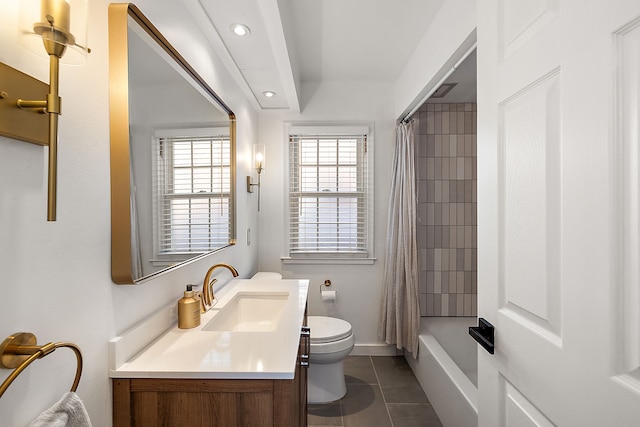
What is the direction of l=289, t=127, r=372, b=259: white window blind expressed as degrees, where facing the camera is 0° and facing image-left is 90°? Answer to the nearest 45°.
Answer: approximately 0°

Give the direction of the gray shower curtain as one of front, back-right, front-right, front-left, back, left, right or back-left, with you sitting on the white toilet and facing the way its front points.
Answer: front-left

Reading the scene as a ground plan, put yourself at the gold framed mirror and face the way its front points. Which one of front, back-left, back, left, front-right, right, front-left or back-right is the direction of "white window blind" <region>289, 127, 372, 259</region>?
front-left

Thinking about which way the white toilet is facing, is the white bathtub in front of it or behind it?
in front

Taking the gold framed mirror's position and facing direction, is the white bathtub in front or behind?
in front

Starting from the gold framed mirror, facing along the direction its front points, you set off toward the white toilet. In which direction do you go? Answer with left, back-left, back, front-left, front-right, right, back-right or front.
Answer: front-left

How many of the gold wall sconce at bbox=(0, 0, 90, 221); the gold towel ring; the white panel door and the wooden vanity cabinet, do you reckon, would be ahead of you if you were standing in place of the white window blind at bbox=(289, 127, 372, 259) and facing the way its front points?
4

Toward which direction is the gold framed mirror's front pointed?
to the viewer's right

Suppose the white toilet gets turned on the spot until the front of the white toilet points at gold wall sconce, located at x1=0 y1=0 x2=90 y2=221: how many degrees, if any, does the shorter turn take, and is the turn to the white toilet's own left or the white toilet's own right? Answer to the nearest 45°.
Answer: approximately 90° to the white toilet's own right
